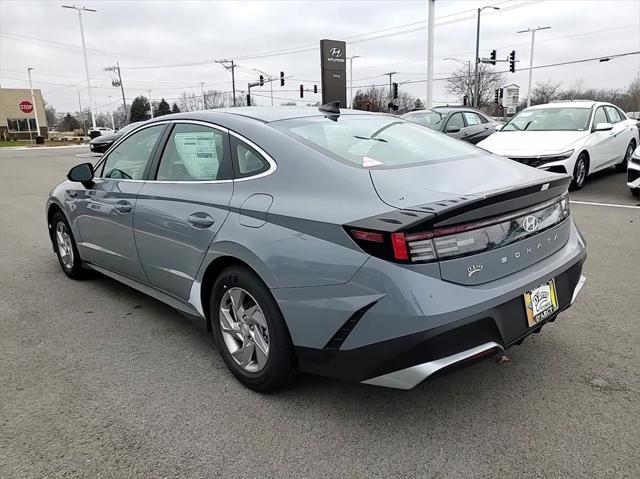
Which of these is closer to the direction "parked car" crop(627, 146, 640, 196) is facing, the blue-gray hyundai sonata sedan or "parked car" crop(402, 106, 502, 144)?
the blue-gray hyundai sonata sedan

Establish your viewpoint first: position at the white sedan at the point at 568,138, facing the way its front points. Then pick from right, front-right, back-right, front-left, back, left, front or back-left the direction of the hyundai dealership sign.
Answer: right

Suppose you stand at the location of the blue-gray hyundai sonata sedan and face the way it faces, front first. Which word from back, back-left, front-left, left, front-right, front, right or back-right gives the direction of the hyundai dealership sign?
front-right

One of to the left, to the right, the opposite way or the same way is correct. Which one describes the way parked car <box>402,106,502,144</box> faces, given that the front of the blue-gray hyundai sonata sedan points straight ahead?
to the left

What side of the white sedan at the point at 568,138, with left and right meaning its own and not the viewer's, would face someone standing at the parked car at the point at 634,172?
left

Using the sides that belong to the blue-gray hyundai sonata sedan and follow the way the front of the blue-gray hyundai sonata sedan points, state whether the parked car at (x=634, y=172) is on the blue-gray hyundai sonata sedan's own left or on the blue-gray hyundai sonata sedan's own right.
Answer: on the blue-gray hyundai sonata sedan's own right

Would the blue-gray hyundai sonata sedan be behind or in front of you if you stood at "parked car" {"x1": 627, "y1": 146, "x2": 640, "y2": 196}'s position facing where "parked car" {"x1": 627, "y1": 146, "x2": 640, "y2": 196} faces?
in front

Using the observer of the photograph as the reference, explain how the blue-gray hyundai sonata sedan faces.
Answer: facing away from the viewer and to the left of the viewer

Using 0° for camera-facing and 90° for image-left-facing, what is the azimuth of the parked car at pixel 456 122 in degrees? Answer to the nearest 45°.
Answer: approximately 45°

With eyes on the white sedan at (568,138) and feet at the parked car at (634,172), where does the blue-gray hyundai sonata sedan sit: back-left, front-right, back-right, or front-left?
back-left

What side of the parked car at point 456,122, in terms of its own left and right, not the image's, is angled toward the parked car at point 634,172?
left

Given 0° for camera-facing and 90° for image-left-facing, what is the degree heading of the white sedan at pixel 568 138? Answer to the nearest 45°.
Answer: approximately 45°
